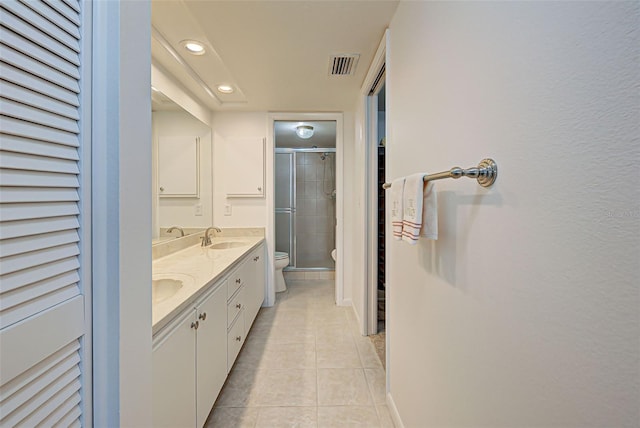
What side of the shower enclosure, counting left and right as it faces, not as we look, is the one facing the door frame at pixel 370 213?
front

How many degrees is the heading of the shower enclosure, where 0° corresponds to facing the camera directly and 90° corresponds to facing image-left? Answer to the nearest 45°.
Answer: approximately 0°

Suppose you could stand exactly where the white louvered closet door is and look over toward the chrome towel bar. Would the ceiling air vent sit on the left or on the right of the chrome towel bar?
left

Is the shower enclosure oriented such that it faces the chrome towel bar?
yes

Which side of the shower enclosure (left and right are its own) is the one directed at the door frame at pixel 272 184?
front

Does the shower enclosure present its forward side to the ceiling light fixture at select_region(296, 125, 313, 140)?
yes

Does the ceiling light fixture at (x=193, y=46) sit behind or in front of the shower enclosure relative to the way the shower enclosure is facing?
in front

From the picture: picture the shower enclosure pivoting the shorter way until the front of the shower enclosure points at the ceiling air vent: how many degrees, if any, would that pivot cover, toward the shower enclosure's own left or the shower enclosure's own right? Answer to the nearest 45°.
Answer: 0° — it already faces it

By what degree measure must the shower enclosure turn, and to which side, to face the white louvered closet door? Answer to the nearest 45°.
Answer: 0° — it already faces it

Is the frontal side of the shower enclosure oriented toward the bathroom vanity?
yes

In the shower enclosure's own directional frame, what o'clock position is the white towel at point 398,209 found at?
The white towel is roughly at 12 o'clock from the shower enclosure.

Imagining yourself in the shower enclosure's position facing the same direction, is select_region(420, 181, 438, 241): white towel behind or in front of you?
in front
